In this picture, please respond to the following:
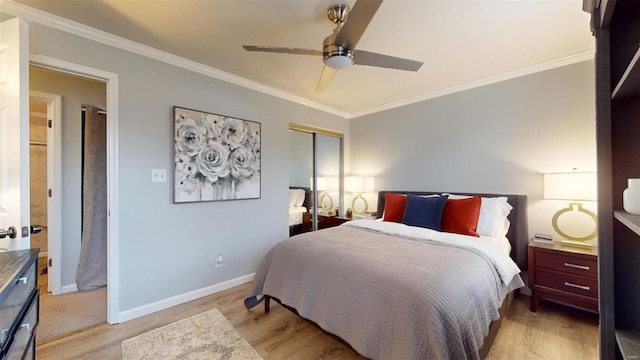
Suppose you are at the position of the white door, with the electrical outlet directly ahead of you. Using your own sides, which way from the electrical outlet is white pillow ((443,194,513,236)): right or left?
right

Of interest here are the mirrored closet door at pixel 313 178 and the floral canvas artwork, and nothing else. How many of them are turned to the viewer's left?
0

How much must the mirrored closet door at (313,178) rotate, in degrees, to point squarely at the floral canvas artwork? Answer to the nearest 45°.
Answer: approximately 90° to its right

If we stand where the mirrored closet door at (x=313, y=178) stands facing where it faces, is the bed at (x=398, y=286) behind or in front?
in front

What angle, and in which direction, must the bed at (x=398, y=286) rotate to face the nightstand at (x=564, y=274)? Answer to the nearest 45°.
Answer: approximately 180°

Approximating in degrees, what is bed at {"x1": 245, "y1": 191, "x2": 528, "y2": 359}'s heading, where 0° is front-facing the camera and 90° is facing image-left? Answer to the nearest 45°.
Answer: approximately 45°

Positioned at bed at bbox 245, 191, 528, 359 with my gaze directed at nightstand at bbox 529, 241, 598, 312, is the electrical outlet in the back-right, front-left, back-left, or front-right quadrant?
back-left

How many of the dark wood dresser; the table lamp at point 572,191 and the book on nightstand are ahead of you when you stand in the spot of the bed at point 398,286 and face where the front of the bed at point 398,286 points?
1

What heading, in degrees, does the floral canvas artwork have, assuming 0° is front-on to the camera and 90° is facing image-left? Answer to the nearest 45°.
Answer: approximately 315°
